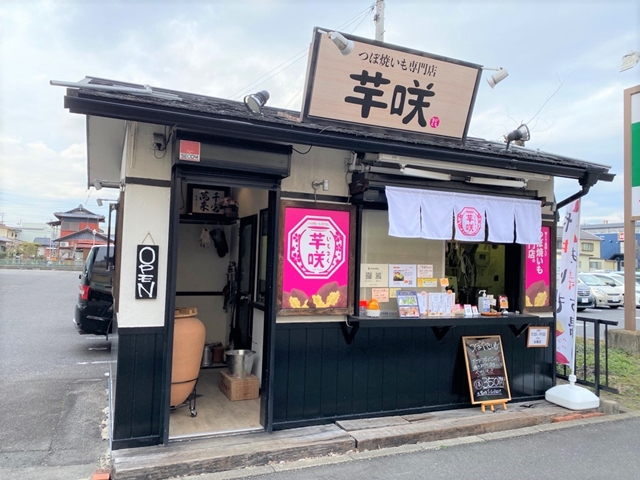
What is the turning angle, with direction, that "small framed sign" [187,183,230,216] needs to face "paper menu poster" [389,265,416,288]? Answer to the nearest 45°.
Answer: approximately 45° to its left

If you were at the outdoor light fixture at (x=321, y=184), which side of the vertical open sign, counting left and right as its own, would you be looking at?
left

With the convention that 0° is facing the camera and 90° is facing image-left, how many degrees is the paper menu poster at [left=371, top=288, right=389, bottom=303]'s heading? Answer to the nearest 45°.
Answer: approximately 0°

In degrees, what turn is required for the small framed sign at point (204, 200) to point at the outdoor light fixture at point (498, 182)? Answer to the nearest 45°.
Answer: approximately 45° to its left

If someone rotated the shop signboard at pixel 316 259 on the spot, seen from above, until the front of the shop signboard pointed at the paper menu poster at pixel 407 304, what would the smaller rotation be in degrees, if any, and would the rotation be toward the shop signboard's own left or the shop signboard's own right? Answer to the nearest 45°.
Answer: approximately 90° to the shop signboard's own left

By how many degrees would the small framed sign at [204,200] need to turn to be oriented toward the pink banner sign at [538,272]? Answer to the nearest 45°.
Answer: approximately 45° to its left

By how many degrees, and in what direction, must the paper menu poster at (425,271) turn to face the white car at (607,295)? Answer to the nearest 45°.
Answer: approximately 135° to its left

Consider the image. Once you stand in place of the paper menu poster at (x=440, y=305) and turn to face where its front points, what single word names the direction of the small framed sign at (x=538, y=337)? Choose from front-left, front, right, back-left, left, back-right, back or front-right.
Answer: back-left

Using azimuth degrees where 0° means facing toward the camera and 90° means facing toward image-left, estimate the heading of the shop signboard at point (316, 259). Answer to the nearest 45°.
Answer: approximately 0°

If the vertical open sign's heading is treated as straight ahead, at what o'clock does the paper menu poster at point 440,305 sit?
The paper menu poster is roughly at 9 o'clock from the vertical open sign.

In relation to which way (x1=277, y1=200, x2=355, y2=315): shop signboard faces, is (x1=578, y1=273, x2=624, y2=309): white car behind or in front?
behind

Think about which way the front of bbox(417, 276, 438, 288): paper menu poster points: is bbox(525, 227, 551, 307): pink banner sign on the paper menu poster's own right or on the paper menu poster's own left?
on the paper menu poster's own left

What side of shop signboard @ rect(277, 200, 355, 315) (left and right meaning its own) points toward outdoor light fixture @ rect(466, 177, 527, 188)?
left

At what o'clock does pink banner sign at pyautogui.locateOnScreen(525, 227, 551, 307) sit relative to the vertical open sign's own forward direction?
The pink banner sign is roughly at 9 o'clock from the vertical open sign.
